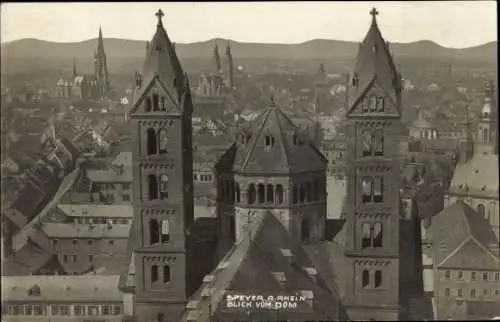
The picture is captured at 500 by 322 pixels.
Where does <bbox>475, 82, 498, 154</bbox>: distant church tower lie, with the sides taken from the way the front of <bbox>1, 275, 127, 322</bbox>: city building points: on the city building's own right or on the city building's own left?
on the city building's own left

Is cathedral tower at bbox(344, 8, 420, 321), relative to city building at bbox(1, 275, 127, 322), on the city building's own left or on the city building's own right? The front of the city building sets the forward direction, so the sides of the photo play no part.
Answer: on the city building's own left

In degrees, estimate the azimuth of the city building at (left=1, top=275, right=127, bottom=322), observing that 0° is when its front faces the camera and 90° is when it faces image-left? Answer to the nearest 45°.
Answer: approximately 0°
